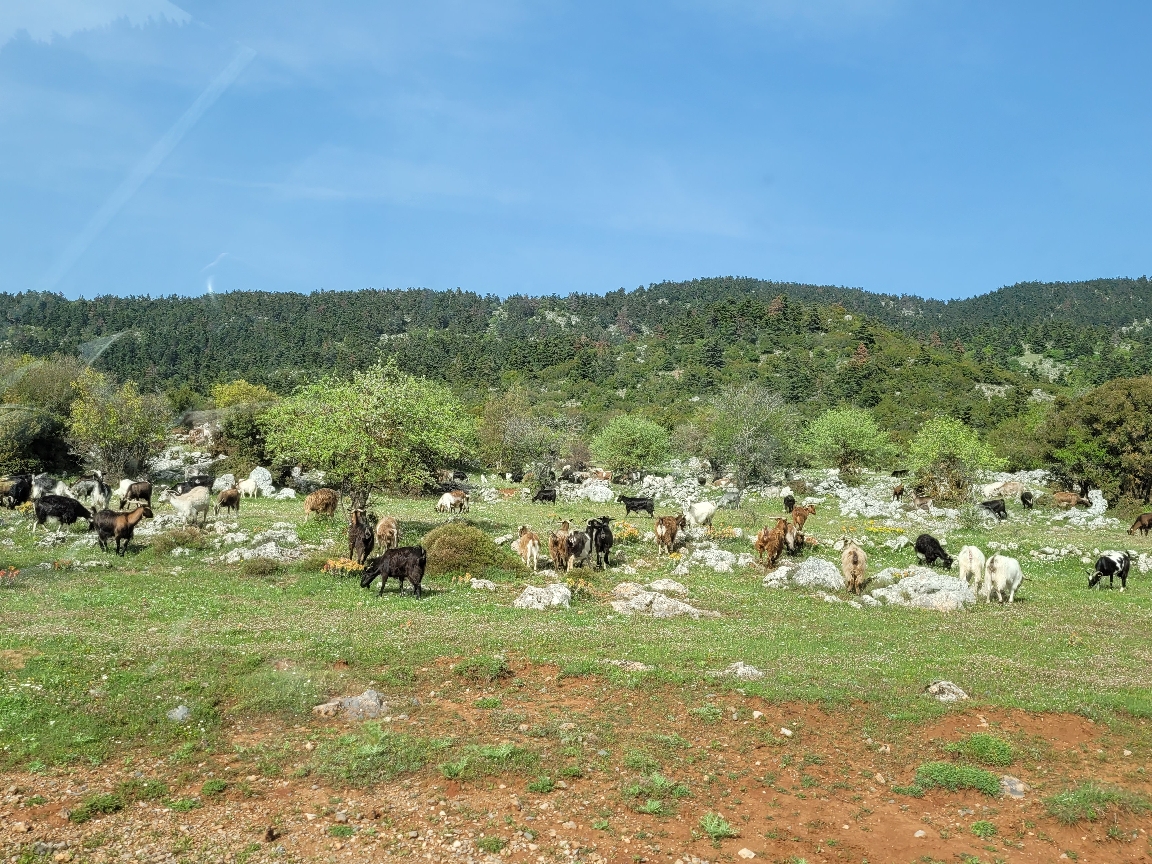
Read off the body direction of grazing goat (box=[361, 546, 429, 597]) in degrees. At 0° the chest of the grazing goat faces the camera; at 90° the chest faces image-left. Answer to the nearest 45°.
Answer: approximately 90°

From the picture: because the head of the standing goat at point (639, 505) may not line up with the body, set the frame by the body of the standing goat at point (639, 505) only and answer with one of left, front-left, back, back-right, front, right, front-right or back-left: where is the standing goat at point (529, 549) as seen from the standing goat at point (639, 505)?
left

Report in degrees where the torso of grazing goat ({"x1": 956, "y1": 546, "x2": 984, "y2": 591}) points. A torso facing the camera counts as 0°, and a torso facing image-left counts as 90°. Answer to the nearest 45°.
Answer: approximately 180°

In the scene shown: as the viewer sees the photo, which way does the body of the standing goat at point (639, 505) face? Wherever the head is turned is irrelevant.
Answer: to the viewer's left

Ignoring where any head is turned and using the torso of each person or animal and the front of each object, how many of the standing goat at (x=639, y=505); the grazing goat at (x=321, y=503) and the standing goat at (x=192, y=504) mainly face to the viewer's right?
0

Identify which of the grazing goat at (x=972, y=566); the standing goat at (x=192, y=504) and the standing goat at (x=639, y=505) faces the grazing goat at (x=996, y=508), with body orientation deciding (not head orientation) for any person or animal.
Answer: the grazing goat at (x=972, y=566)

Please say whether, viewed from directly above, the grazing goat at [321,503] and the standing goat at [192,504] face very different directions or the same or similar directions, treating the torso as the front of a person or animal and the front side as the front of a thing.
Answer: same or similar directions

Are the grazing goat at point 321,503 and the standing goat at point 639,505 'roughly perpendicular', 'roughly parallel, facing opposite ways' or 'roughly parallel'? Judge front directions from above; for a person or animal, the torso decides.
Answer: roughly parallel

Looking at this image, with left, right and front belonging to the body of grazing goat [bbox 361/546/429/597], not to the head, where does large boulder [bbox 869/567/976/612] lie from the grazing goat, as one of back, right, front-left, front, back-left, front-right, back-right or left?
back

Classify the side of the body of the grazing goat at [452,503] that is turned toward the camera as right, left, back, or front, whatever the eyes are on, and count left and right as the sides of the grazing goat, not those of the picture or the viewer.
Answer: left

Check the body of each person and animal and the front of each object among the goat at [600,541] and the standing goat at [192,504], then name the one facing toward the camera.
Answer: the goat at [600,541]

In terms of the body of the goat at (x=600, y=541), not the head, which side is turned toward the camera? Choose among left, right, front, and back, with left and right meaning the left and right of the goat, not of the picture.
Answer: front
